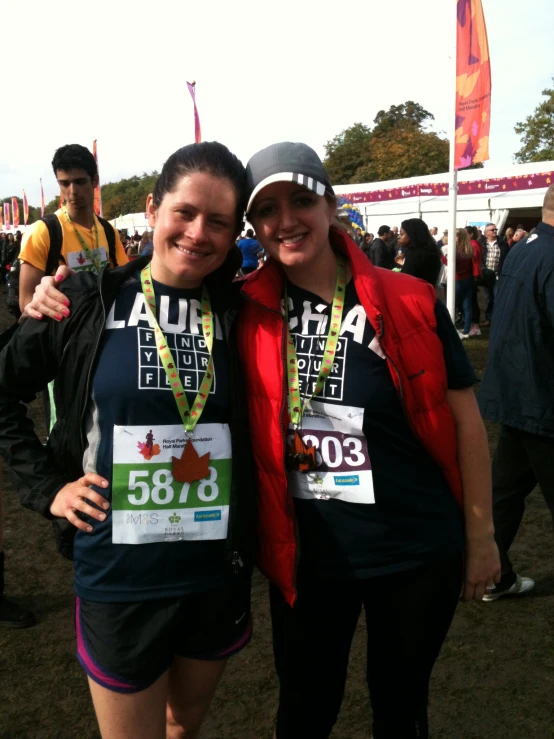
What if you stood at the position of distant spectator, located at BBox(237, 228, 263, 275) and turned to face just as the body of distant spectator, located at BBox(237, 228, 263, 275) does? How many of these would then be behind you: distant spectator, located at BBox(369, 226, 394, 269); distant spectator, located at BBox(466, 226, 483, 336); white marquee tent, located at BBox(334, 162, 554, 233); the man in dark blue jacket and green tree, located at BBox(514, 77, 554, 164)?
1

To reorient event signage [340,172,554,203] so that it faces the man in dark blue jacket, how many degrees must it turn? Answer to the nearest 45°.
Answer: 0° — it already faces them

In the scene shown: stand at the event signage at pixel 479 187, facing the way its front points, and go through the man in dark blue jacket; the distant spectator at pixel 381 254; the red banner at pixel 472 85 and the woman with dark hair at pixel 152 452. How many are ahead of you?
4

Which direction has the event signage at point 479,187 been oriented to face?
toward the camera

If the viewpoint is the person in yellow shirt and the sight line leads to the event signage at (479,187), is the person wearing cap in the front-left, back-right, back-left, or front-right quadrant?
back-right

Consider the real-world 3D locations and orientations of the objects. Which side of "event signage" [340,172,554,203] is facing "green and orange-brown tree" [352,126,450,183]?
back

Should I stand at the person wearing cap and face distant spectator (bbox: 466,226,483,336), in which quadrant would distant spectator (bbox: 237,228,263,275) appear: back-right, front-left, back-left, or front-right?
front-left

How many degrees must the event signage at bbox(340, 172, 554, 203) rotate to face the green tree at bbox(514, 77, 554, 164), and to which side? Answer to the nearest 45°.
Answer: approximately 180°

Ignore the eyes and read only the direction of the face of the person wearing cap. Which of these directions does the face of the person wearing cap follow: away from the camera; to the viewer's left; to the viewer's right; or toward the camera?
toward the camera

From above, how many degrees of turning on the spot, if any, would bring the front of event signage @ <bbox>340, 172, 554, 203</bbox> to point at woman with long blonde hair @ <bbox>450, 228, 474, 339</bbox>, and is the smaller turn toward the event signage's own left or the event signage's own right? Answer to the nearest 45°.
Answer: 0° — it already faces them

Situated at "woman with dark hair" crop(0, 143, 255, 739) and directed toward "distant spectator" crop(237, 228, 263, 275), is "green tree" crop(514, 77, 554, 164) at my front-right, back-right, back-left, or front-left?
front-right
